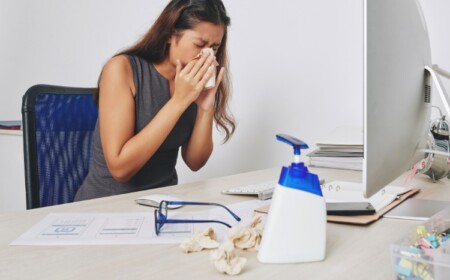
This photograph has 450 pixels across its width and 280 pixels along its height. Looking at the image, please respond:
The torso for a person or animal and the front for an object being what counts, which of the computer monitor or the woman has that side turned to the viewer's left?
the computer monitor

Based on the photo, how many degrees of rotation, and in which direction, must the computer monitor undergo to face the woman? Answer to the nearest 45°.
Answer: approximately 45° to its right

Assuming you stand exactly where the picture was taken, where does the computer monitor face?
facing to the left of the viewer

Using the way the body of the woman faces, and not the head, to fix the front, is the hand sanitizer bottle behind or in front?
in front

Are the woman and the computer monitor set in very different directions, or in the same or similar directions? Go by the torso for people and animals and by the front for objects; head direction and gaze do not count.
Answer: very different directions

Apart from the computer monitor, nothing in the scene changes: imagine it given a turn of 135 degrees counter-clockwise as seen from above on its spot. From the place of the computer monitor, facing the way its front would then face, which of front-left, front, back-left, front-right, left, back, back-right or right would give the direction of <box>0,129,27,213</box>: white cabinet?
back

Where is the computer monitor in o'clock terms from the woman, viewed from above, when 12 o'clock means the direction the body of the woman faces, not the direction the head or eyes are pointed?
The computer monitor is roughly at 1 o'clock from the woman.

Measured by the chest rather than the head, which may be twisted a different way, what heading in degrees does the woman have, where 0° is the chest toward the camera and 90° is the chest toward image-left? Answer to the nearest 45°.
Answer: approximately 315°

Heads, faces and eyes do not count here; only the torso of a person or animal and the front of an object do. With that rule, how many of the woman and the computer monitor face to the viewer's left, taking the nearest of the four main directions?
1

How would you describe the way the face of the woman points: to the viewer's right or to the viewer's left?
to the viewer's right
